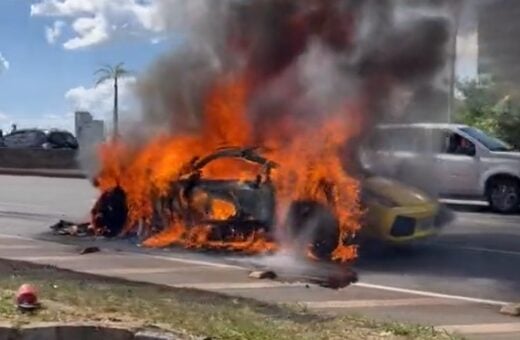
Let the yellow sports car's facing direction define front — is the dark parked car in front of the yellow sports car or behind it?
behind

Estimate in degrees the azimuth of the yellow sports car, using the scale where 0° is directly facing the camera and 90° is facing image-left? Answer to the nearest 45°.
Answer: approximately 315°

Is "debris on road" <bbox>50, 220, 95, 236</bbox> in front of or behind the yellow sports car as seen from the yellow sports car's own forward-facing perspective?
behind
